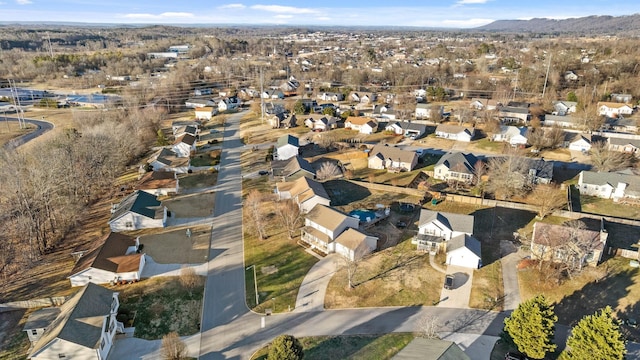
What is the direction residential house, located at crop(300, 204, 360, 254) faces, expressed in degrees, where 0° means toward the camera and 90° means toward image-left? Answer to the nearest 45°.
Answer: approximately 45°

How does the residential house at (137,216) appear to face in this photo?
to the viewer's right

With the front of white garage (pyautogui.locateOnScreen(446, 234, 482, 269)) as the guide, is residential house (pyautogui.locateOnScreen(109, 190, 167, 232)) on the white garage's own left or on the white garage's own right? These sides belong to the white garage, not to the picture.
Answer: on the white garage's own right

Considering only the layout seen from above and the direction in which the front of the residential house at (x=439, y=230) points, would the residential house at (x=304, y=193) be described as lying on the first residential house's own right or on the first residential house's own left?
on the first residential house's own right

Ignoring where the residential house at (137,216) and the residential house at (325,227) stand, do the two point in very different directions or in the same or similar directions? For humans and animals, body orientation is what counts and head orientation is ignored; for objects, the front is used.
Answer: very different directions

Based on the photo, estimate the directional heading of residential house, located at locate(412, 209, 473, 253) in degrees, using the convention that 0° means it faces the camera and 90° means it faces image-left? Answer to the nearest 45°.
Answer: approximately 0°

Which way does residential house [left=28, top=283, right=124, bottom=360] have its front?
to the viewer's right

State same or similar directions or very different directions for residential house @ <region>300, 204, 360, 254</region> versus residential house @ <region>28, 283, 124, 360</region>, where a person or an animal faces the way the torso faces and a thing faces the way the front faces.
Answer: very different directions

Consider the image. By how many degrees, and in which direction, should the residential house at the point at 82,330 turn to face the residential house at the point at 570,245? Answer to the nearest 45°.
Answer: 0° — it already faces it
